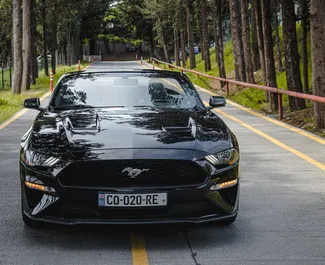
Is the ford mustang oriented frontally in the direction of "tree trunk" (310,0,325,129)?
no

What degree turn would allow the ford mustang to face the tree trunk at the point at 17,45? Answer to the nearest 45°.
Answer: approximately 180°

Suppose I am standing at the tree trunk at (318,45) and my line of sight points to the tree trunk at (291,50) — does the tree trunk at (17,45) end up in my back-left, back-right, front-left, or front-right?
front-left

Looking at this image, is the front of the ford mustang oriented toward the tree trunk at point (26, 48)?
no

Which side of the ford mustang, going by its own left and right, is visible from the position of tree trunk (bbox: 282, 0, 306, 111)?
back

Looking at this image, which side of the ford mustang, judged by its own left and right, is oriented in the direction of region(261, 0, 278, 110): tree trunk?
back

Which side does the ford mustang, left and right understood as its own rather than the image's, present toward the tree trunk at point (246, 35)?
back

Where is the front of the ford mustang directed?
toward the camera

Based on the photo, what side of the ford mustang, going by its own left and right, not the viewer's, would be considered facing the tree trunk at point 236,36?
back
